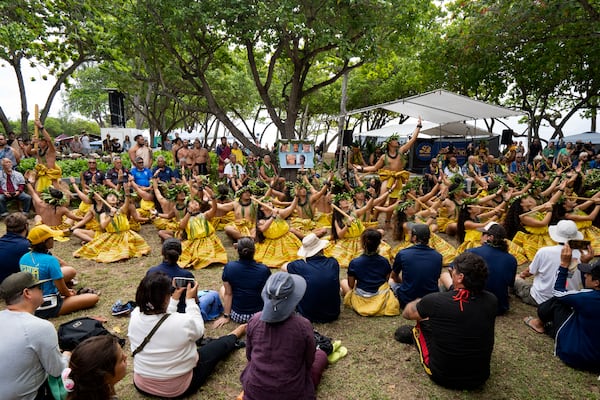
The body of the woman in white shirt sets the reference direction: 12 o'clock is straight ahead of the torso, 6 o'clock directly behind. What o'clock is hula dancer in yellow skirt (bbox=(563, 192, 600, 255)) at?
The hula dancer in yellow skirt is roughly at 1 o'clock from the woman in white shirt.

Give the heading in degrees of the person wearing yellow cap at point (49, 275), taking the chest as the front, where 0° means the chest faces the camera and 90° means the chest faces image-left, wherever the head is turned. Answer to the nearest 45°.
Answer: approximately 225°

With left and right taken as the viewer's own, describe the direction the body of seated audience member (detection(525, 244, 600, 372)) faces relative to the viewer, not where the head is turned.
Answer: facing away from the viewer and to the left of the viewer

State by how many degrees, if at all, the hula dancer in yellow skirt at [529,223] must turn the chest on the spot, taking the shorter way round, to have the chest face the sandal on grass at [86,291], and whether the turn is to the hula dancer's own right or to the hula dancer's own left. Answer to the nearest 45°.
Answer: approximately 90° to the hula dancer's own right

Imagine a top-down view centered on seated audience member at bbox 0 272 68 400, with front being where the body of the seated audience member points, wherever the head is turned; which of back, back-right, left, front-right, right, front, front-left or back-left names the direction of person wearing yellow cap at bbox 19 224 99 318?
front-left

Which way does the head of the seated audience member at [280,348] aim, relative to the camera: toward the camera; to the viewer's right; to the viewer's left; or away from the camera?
away from the camera

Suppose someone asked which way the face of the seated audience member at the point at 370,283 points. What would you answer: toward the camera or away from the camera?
away from the camera

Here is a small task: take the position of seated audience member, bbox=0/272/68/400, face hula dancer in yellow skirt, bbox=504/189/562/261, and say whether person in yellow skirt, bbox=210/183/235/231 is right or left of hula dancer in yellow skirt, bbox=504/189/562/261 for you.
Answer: left

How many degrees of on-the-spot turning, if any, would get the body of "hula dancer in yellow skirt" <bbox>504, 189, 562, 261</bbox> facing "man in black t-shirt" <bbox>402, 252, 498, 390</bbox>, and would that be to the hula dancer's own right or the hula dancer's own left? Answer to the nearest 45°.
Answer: approximately 45° to the hula dancer's own right

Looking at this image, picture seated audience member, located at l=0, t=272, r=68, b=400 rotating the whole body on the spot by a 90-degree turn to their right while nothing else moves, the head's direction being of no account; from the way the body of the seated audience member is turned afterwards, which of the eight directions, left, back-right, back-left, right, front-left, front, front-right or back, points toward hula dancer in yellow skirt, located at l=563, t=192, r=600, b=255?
front-left

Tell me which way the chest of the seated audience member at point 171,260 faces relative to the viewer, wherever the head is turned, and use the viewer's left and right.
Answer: facing away from the viewer

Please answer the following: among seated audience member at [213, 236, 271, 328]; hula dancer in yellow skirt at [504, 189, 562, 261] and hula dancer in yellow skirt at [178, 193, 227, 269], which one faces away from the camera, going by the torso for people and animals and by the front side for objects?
the seated audience member

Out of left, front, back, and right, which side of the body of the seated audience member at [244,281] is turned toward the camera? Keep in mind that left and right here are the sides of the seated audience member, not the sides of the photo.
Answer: back

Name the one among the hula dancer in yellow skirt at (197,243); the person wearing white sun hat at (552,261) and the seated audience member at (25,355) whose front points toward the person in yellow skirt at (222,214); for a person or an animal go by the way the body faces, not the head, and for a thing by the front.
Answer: the seated audience member

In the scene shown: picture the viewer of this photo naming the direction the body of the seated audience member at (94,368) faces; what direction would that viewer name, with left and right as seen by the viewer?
facing away from the viewer and to the right of the viewer

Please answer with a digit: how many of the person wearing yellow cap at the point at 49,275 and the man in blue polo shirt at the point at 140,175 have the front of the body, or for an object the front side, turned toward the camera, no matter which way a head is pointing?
1

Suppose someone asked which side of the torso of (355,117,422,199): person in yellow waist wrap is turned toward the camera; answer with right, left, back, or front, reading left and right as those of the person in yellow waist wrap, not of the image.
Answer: front

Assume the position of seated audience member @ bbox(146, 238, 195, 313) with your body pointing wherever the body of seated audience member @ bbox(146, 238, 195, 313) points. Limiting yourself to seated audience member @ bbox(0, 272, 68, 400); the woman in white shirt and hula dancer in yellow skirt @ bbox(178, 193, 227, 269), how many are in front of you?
1

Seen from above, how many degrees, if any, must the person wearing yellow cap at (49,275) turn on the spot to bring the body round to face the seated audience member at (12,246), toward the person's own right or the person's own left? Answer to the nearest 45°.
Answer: approximately 90° to the person's own left

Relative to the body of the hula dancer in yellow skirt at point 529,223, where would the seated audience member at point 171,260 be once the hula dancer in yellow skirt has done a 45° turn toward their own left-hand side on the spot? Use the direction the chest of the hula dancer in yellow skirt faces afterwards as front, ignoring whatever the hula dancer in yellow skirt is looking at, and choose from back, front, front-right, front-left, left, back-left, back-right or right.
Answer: back-right

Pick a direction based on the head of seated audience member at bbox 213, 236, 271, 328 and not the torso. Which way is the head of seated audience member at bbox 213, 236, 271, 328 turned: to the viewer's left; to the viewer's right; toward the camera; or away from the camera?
away from the camera
